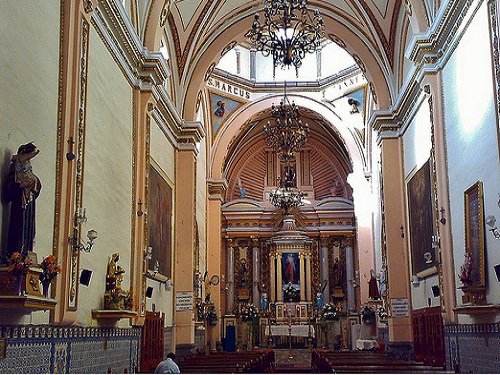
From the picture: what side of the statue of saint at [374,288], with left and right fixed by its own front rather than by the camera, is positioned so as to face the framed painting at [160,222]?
front

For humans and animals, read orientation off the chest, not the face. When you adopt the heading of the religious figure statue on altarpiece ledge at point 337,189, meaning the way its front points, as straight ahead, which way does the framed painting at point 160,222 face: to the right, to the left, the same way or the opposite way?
to the left

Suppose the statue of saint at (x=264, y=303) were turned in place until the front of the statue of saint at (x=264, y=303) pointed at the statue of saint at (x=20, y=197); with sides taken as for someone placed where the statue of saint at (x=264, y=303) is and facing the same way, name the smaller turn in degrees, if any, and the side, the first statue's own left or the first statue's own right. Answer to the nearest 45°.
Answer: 0° — it already faces it

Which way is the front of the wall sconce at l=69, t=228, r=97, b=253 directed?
to the viewer's right

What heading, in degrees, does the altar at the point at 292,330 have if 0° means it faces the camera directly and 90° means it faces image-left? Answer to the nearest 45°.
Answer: approximately 0°

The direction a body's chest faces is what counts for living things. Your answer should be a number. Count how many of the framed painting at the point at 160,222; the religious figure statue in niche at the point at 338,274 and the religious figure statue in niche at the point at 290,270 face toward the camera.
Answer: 2

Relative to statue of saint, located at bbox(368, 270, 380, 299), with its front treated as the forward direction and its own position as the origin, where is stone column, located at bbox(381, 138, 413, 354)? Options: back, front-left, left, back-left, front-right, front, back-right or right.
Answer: front-left

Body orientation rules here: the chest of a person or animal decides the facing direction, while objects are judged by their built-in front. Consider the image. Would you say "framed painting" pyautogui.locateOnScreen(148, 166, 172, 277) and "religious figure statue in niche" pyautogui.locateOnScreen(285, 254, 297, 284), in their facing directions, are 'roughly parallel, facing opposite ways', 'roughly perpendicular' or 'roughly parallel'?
roughly perpendicular

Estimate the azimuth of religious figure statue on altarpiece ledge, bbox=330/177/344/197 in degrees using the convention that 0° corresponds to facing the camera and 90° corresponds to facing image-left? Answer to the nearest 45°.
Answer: approximately 0°

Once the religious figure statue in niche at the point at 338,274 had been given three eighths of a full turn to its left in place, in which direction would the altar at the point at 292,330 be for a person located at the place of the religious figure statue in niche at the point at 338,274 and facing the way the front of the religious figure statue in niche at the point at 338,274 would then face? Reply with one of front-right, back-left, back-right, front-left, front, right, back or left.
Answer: back
